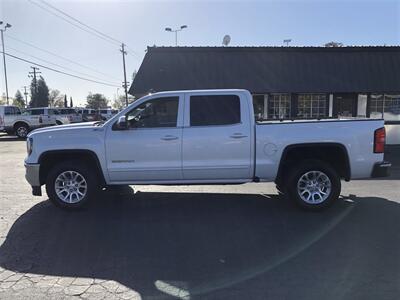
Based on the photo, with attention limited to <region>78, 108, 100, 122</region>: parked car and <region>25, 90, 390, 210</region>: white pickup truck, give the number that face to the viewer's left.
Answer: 1

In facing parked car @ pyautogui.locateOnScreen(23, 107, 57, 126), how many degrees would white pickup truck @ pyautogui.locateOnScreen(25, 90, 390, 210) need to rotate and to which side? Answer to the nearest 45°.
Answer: approximately 45° to its right

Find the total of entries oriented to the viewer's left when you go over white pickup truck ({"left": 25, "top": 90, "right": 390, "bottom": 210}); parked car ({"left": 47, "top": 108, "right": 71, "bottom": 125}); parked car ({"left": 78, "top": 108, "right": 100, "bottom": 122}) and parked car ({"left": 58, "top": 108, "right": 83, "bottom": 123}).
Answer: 1

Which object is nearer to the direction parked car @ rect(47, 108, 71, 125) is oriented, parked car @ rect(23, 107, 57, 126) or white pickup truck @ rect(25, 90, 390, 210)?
the white pickup truck

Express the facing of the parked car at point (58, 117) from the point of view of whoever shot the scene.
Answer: facing the viewer and to the right of the viewer

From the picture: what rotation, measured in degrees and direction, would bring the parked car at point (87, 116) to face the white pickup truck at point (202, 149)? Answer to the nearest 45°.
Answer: approximately 45° to its right

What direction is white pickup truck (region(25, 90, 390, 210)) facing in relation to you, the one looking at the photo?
facing to the left of the viewer

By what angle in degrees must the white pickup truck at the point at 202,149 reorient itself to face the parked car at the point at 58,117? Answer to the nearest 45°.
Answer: approximately 45° to its right

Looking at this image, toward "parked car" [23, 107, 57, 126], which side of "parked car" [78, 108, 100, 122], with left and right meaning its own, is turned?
right

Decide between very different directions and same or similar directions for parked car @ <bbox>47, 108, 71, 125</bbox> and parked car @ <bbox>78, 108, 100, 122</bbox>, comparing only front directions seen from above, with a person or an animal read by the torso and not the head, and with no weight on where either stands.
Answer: same or similar directions
